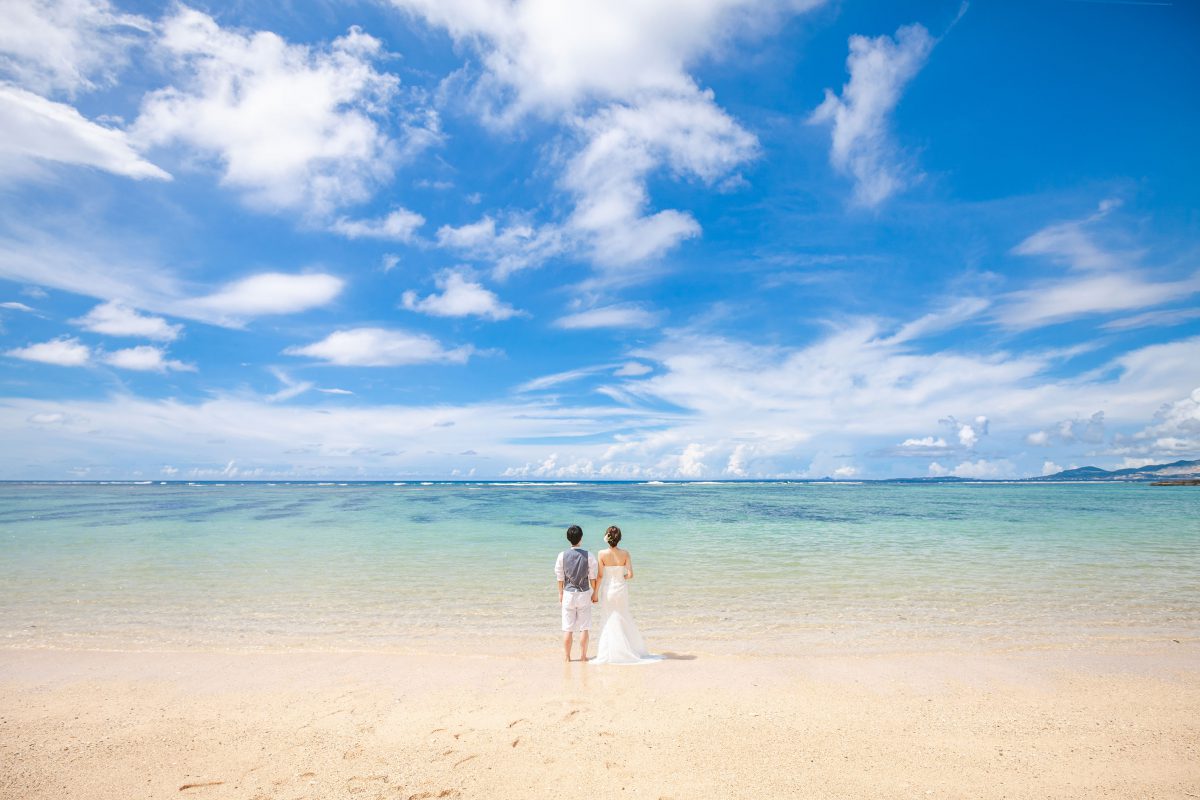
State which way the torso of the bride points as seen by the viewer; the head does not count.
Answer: away from the camera

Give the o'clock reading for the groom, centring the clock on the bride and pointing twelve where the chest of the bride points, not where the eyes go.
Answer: The groom is roughly at 9 o'clock from the bride.

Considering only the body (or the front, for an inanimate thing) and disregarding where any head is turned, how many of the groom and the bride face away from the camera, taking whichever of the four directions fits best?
2

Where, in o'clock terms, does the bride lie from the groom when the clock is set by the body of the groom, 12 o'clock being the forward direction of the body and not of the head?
The bride is roughly at 3 o'clock from the groom.

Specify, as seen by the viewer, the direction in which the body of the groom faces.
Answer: away from the camera

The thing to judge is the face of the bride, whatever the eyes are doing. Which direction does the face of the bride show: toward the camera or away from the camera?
away from the camera
